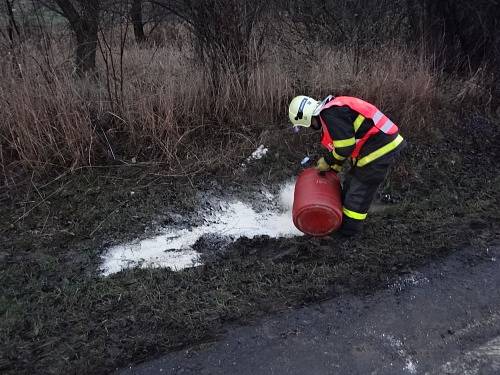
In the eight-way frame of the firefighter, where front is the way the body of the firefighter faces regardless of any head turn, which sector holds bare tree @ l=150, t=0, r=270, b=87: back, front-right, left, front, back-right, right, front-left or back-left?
front-right

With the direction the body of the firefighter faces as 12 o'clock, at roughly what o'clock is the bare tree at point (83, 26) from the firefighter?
The bare tree is roughly at 1 o'clock from the firefighter.

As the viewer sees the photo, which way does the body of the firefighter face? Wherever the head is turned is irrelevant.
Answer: to the viewer's left

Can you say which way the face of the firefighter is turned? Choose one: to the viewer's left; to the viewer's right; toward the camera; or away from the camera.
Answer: to the viewer's left

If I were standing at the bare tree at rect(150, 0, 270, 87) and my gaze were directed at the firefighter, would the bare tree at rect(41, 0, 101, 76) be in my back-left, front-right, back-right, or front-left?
back-right
